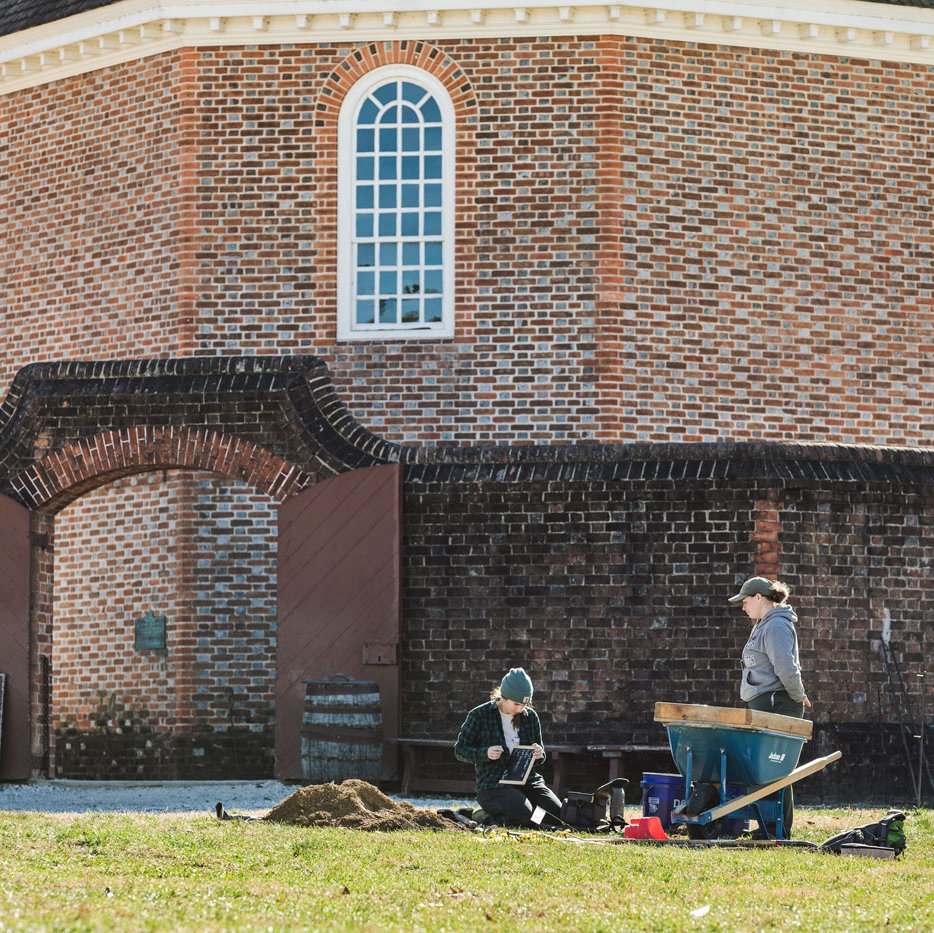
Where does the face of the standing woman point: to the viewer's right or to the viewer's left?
to the viewer's left

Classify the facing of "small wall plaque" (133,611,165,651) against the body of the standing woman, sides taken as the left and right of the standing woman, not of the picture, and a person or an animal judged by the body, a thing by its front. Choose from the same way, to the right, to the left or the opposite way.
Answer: to the left

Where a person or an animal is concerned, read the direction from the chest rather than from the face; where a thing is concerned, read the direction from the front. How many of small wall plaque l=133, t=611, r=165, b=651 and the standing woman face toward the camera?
1

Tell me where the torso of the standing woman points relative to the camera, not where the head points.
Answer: to the viewer's left

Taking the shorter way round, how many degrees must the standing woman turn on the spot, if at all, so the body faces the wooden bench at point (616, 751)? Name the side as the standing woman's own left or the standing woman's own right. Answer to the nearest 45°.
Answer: approximately 90° to the standing woman's own right
